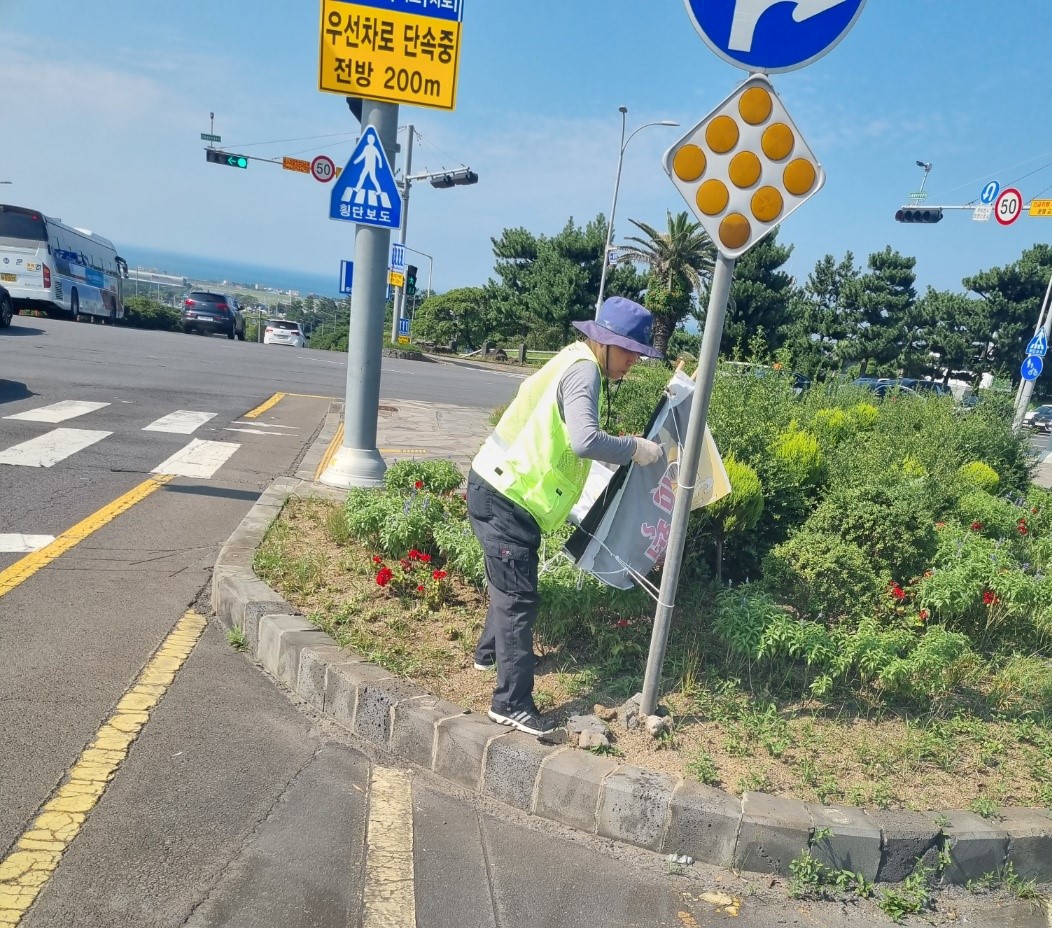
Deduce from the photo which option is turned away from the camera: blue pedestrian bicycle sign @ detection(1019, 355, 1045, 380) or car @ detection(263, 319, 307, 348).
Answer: the car

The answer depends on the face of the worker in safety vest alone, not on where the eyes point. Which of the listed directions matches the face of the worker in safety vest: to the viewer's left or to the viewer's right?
to the viewer's right

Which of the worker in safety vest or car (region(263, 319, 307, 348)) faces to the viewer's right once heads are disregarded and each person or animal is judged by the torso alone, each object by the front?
the worker in safety vest

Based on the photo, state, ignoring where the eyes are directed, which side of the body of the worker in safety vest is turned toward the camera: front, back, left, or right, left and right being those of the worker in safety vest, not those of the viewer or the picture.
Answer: right

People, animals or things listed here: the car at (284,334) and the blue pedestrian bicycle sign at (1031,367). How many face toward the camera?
1

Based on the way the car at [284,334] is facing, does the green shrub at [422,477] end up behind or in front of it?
behind

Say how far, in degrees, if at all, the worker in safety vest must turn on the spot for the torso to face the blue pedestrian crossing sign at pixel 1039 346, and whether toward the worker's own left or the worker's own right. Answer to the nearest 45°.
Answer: approximately 45° to the worker's own left

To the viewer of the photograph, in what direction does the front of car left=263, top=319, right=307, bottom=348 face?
facing away from the viewer

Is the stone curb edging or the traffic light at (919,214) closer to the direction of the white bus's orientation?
the traffic light

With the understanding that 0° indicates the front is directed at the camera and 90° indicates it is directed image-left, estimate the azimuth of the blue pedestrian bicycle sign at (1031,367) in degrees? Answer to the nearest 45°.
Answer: approximately 0°

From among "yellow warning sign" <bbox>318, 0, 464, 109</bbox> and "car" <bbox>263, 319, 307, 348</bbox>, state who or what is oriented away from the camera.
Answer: the car
